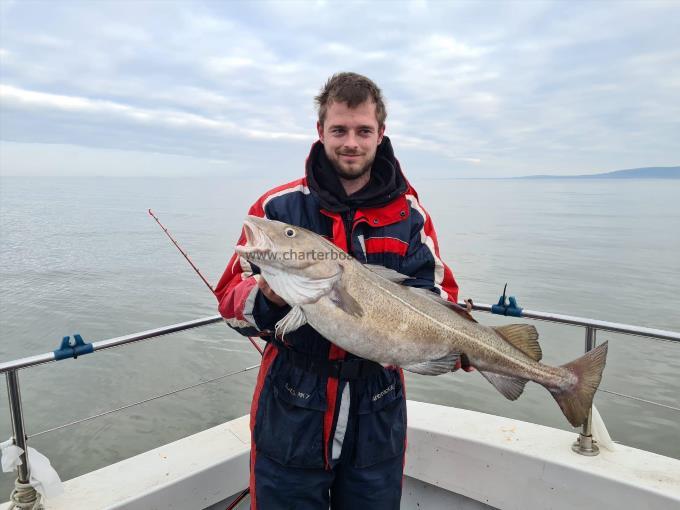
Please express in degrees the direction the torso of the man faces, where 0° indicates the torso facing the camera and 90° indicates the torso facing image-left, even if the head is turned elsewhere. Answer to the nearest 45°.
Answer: approximately 0°
